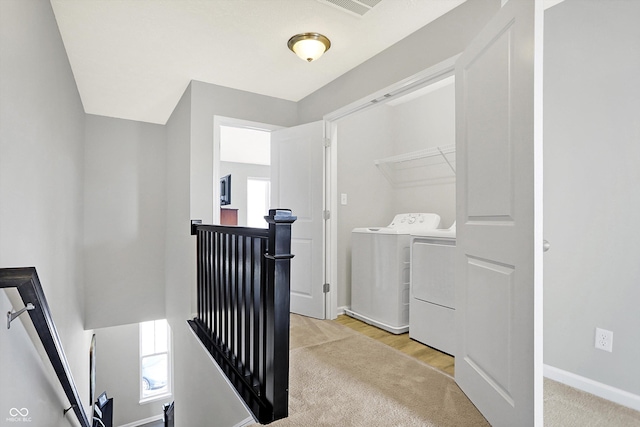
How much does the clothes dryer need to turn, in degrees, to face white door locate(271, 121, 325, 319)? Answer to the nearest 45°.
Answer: approximately 45° to its right

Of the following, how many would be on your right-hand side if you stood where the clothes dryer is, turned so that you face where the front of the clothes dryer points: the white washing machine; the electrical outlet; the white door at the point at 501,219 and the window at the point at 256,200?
2

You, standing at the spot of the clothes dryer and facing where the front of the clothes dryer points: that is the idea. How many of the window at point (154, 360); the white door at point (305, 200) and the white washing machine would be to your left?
0

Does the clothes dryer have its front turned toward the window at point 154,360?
no

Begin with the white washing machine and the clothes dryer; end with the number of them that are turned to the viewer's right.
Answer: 0

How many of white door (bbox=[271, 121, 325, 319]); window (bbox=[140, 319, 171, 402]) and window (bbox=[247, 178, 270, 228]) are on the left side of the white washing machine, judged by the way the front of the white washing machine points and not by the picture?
0

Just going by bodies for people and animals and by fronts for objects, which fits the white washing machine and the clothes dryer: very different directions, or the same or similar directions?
same or similar directions

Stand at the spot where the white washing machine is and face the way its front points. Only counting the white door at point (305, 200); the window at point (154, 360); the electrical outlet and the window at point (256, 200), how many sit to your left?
1

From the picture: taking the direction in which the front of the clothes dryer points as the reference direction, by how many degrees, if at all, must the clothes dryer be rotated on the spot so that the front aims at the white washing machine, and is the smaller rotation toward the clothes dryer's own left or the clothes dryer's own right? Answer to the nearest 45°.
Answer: approximately 90° to the clothes dryer's own right

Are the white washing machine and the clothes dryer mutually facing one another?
no

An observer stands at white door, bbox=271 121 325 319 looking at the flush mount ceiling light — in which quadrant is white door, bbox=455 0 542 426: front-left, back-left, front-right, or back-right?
front-left

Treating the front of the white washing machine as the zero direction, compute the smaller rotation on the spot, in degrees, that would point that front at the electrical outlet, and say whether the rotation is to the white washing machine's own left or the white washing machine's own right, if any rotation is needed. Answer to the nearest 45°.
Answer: approximately 90° to the white washing machine's own left

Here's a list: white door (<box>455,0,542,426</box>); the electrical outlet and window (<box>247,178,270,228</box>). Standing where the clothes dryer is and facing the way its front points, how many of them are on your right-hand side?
1

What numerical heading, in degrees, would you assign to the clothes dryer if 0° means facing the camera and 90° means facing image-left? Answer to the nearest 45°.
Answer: approximately 45°
